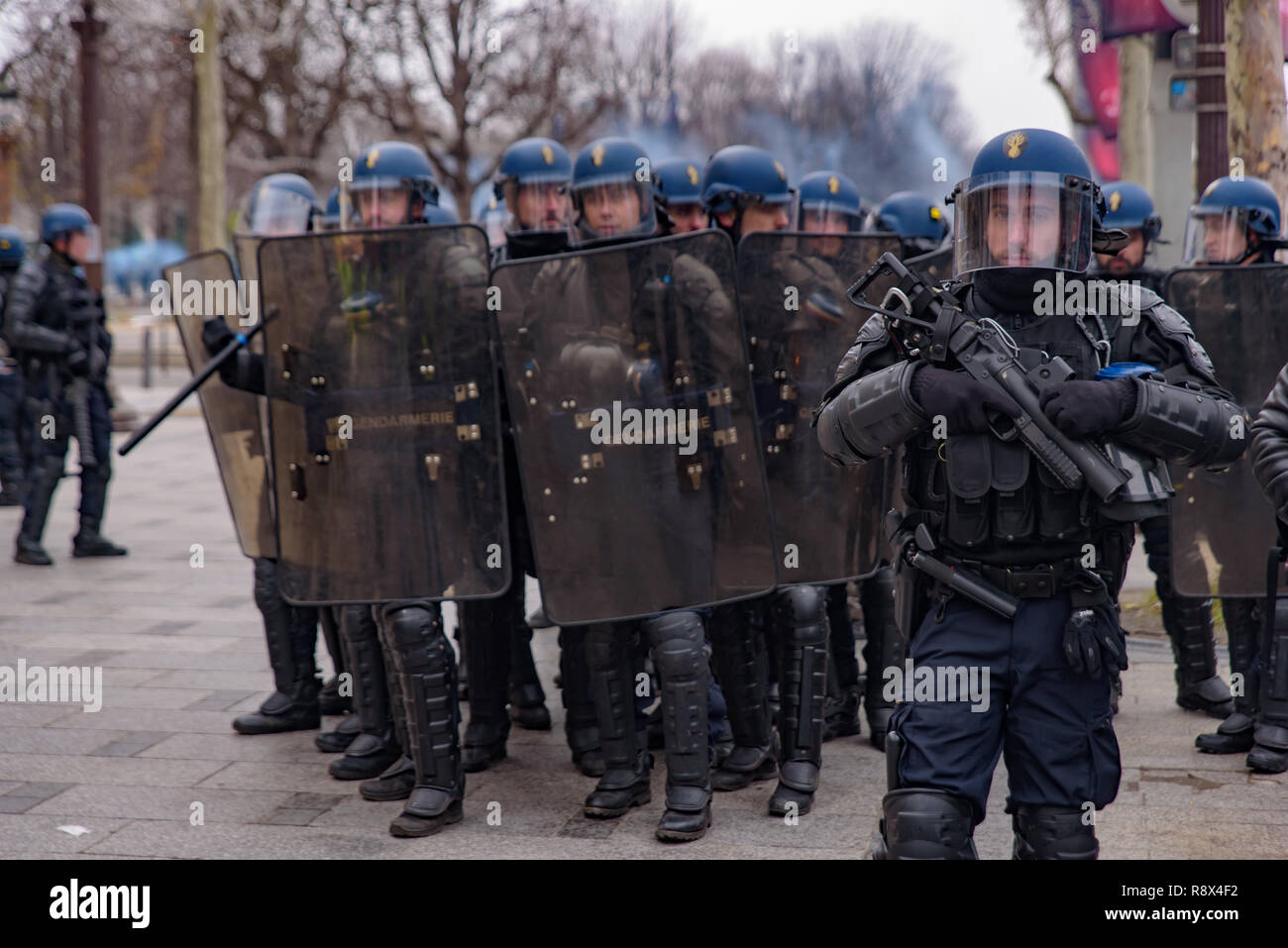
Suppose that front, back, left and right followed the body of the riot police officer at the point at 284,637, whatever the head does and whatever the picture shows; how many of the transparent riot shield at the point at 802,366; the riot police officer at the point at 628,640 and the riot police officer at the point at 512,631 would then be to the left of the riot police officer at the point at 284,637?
3

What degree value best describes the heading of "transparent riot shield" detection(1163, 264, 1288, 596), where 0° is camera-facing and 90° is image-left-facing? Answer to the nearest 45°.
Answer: approximately 0°

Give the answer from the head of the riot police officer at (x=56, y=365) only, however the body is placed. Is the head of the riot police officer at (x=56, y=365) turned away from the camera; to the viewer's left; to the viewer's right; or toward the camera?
to the viewer's right

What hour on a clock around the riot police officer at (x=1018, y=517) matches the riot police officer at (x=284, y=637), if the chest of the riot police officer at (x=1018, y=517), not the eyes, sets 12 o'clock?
the riot police officer at (x=284, y=637) is roughly at 4 o'clock from the riot police officer at (x=1018, y=517).

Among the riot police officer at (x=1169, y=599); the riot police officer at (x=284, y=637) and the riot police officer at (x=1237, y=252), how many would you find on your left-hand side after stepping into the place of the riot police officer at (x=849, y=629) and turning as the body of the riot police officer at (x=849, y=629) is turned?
2

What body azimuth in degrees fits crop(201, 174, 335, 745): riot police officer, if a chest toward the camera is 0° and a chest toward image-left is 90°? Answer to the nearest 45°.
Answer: approximately 45°

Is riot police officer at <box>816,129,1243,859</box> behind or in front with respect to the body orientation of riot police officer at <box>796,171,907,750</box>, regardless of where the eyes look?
in front

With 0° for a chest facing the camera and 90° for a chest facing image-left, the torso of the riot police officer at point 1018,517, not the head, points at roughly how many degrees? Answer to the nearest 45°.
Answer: approximately 0°

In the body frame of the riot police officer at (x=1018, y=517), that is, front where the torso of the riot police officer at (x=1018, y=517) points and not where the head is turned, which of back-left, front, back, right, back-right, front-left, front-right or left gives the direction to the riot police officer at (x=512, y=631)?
back-right

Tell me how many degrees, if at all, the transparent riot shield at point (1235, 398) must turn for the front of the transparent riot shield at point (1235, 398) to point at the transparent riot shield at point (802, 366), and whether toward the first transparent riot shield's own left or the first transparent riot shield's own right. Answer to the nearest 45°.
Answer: approximately 45° to the first transparent riot shield's own right

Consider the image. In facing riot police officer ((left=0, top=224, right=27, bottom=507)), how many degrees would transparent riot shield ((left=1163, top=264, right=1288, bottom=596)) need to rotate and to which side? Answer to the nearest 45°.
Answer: approximately 90° to its right

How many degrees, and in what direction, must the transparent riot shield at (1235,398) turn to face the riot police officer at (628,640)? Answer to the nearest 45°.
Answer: approximately 45° to its right
